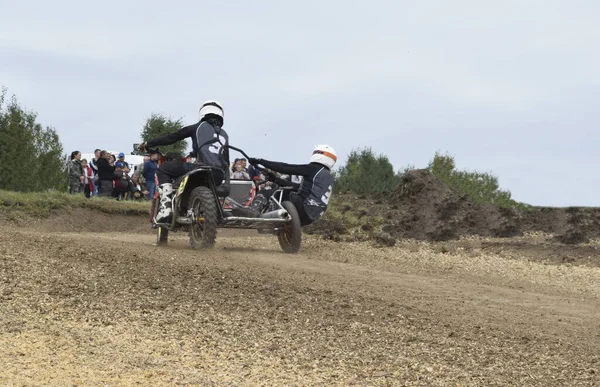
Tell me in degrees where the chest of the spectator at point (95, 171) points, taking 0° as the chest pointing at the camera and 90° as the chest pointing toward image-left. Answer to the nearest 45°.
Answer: approximately 315°

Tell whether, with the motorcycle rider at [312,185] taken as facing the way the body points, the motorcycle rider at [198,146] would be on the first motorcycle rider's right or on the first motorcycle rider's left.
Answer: on the first motorcycle rider's left

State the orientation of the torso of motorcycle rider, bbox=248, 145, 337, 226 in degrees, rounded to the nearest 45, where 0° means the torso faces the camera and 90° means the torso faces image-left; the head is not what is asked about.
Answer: approximately 135°

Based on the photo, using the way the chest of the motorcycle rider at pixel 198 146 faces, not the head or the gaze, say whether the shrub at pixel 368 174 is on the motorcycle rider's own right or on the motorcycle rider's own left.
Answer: on the motorcycle rider's own right

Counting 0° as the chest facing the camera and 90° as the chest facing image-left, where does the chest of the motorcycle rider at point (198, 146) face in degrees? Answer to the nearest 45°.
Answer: approximately 135°

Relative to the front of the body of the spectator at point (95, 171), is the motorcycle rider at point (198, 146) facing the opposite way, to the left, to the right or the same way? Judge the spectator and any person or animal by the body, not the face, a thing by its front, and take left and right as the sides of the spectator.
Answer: the opposite way

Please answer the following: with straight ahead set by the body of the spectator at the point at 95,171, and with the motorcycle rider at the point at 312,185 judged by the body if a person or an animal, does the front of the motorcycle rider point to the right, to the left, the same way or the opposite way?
the opposite way

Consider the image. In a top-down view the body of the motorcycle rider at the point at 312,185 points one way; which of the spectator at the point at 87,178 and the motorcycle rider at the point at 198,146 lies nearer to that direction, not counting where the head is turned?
the spectator
